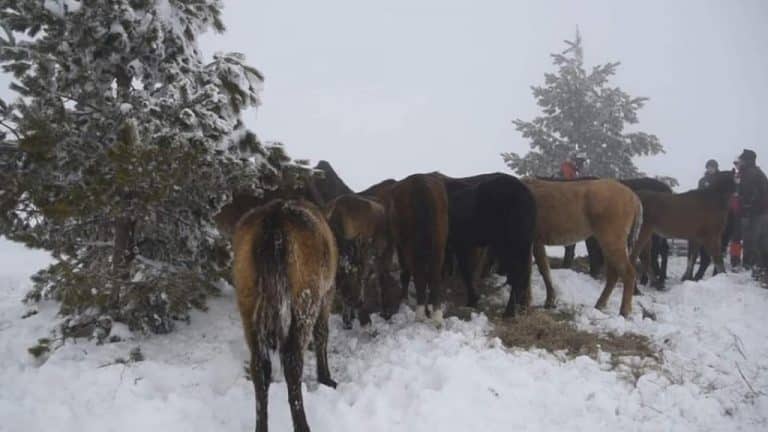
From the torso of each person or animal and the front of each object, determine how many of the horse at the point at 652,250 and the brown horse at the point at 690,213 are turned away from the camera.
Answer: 0

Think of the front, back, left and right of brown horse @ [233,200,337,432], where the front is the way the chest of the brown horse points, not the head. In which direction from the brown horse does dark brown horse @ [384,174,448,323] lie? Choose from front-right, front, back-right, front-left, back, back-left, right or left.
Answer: front-right

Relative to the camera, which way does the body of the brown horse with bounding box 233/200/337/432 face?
away from the camera

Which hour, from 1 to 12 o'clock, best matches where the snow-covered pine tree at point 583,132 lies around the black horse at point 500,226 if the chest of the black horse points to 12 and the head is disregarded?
The snow-covered pine tree is roughly at 2 o'clock from the black horse.

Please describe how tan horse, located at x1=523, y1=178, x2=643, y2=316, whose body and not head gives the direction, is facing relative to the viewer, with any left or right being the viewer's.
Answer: facing to the left of the viewer

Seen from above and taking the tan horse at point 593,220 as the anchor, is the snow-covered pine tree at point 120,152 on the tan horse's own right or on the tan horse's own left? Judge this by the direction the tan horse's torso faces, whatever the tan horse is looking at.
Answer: on the tan horse's own left

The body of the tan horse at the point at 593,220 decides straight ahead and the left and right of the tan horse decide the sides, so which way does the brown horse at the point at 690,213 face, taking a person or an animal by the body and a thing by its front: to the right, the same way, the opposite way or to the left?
the opposite way

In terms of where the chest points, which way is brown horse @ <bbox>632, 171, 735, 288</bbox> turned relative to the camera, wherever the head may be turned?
to the viewer's right

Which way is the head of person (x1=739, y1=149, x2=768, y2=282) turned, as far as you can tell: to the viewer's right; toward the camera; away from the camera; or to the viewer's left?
to the viewer's left

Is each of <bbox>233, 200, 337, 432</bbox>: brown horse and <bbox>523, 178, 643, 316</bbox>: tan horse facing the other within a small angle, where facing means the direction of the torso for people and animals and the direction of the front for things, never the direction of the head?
no

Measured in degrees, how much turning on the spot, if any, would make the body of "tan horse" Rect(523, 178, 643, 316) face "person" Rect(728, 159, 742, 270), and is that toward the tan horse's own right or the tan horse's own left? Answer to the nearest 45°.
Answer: approximately 135° to the tan horse's own right

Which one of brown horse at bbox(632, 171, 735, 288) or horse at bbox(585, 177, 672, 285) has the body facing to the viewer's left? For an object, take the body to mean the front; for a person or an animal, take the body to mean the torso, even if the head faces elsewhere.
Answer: the horse

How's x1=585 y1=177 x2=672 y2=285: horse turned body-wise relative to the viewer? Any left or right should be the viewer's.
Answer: facing to the left of the viewer
